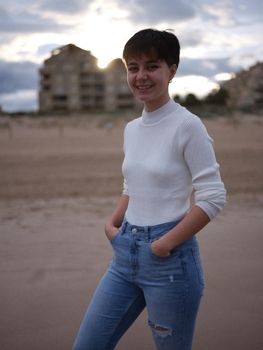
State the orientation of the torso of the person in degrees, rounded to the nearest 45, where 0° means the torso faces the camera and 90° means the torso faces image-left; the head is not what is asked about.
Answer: approximately 45°
